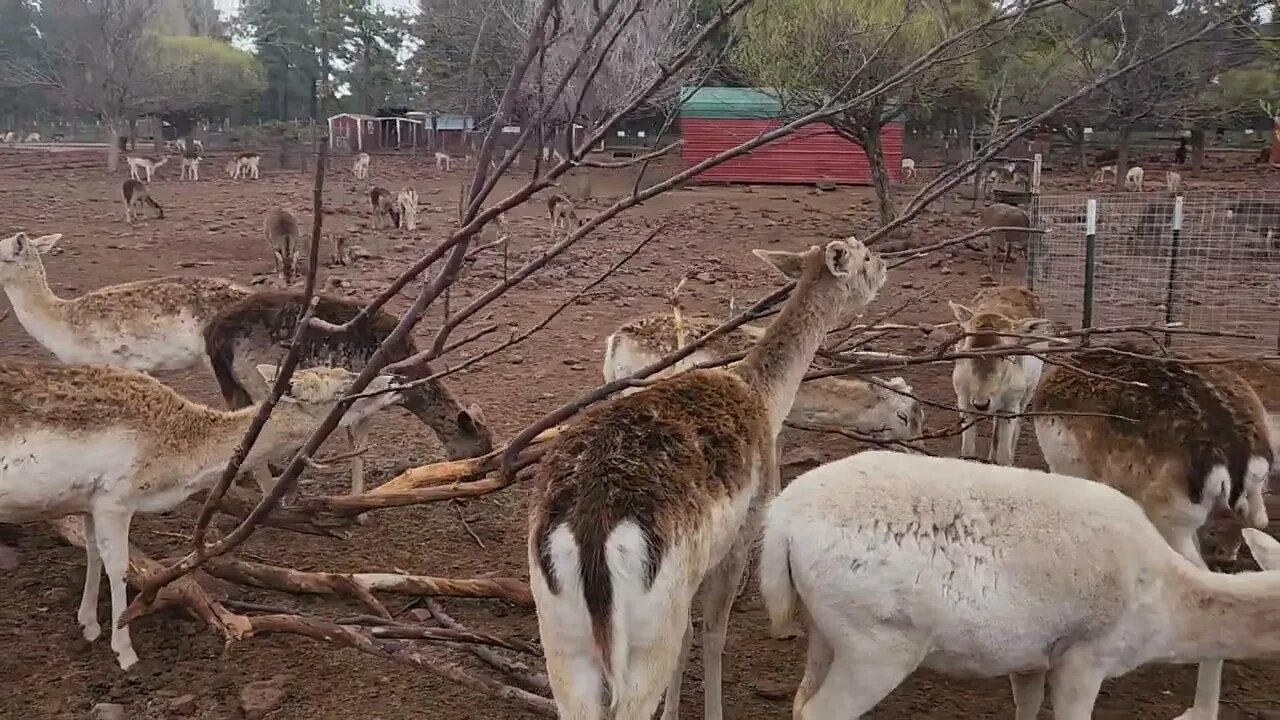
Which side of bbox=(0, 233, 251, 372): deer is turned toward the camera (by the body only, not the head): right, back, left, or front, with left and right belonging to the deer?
left

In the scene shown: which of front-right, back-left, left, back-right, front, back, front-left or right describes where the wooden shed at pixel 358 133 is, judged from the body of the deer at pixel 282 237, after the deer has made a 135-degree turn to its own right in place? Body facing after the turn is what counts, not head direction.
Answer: front-right

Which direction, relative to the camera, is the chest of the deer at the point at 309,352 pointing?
to the viewer's right

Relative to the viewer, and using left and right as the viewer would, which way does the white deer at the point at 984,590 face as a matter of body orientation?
facing to the right of the viewer

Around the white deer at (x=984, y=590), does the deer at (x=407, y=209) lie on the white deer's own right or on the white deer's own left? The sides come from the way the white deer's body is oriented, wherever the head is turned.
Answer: on the white deer's own left

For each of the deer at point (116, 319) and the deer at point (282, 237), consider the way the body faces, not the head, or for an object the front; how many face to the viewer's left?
1

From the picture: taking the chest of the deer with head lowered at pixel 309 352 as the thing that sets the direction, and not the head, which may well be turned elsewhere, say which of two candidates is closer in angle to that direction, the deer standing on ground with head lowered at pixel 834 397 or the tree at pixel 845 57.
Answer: the deer standing on ground with head lowered

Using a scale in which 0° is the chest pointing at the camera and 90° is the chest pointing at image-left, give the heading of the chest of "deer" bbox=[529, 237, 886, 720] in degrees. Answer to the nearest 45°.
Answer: approximately 225°

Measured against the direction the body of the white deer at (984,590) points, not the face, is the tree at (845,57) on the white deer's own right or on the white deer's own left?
on the white deer's own left
